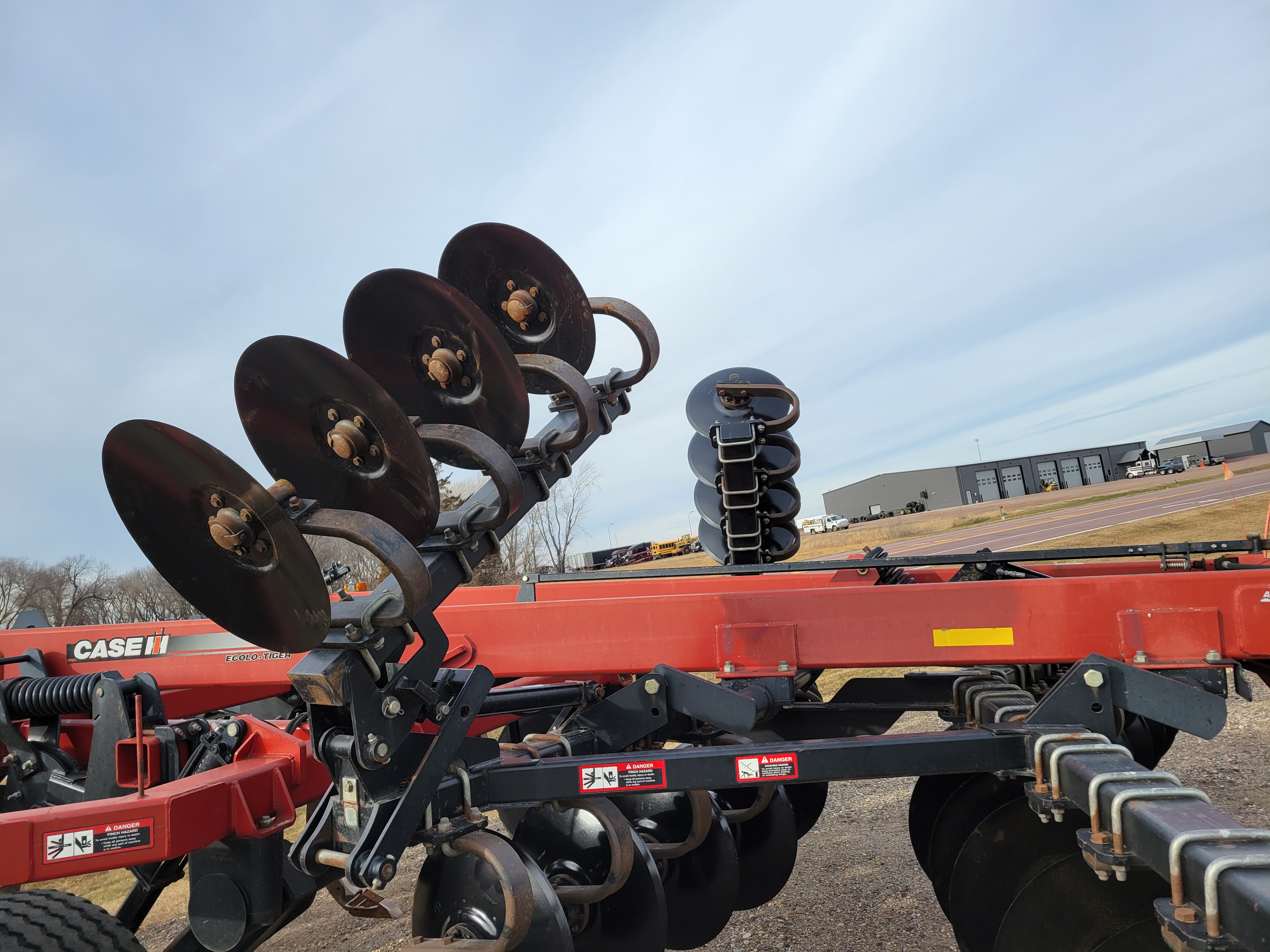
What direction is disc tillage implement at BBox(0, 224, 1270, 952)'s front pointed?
to the viewer's right
